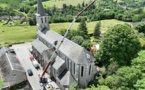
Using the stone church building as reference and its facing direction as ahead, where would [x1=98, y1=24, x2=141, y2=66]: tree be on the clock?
The tree is roughly at 4 o'clock from the stone church building.

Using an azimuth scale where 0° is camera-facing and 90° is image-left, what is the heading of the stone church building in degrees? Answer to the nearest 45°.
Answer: approximately 135°

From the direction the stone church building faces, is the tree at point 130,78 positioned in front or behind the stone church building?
behind
